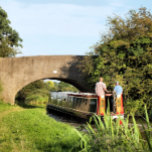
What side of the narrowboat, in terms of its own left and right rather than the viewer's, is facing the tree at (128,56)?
right

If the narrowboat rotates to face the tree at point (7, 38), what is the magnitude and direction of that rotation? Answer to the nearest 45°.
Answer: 0° — it already faces it

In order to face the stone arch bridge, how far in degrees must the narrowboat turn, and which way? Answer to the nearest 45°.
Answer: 0° — it already faces it

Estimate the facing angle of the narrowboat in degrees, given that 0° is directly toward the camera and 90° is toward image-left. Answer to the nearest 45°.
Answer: approximately 135°
